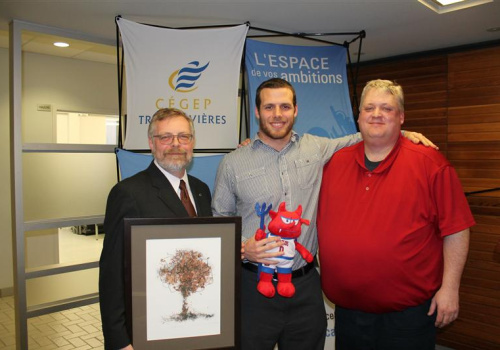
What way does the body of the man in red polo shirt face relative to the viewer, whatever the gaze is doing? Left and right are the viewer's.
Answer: facing the viewer and to the left of the viewer

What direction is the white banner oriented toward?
toward the camera

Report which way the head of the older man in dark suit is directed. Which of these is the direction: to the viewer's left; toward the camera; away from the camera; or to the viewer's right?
toward the camera

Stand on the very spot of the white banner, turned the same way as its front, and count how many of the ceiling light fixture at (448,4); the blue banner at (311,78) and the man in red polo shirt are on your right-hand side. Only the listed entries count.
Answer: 0

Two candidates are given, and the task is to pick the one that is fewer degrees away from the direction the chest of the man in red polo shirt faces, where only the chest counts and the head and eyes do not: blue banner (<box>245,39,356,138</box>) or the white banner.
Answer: the white banner

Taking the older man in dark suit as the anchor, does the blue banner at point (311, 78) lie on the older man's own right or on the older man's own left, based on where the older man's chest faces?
on the older man's own left

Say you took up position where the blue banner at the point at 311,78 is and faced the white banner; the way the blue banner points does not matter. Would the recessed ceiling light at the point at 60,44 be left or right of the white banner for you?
right

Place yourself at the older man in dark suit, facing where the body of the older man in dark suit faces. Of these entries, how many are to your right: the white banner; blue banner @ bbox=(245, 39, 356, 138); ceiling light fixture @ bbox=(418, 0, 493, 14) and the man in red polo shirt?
0

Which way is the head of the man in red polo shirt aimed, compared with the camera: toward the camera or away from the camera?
toward the camera

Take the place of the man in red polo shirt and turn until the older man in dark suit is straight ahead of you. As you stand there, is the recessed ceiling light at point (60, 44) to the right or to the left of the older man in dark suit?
right

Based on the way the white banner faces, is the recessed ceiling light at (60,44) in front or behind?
behind

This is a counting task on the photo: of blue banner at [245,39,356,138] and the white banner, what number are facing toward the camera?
2

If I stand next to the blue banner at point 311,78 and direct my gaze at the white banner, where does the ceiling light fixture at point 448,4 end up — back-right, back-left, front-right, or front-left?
back-left

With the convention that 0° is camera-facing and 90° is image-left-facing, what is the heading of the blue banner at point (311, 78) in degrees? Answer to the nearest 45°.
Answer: approximately 0°

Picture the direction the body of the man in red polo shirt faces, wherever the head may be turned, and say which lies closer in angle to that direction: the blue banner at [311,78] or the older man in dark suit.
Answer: the older man in dark suit

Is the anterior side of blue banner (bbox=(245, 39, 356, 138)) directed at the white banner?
no

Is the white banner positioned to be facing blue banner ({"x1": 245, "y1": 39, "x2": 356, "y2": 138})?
no

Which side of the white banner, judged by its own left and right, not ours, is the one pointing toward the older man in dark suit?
front
